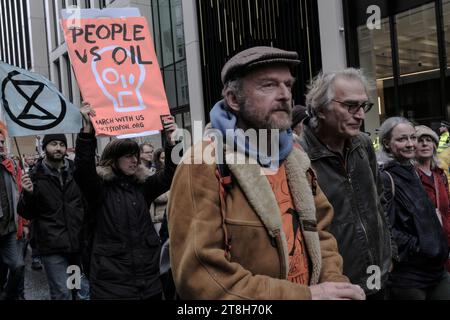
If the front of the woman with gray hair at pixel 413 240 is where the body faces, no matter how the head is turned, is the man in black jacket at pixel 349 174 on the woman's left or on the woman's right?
on the woman's right

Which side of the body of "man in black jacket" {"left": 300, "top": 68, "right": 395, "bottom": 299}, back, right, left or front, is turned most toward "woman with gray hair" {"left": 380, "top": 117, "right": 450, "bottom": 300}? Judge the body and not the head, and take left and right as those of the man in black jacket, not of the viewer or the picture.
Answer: left

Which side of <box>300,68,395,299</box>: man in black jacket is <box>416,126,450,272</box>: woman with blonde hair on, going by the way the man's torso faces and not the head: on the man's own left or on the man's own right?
on the man's own left

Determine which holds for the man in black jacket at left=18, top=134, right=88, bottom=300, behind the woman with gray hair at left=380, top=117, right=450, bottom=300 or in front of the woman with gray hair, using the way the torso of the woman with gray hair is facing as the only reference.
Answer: behind

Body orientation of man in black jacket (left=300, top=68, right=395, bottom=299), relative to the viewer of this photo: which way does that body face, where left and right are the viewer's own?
facing the viewer and to the right of the viewer

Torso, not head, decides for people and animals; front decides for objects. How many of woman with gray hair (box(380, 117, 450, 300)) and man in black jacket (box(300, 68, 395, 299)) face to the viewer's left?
0

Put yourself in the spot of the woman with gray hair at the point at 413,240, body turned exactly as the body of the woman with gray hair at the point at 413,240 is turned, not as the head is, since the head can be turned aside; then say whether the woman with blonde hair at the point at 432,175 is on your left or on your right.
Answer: on your left
